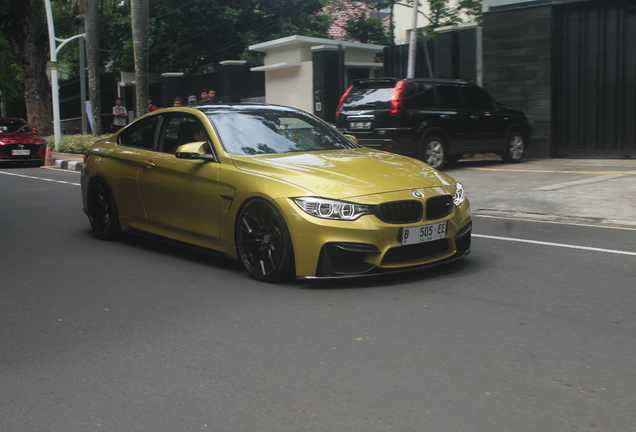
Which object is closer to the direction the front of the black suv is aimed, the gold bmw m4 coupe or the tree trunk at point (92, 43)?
the tree trunk

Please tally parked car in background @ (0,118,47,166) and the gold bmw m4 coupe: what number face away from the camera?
0

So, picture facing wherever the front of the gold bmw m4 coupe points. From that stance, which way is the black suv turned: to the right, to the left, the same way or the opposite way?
to the left

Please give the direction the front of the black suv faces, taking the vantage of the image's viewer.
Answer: facing away from the viewer and to the right of the viewer

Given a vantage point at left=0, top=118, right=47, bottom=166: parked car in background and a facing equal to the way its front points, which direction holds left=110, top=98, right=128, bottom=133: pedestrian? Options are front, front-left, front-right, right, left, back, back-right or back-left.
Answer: left

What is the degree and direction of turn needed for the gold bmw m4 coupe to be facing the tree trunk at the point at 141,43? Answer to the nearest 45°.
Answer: approximately 135° to its left

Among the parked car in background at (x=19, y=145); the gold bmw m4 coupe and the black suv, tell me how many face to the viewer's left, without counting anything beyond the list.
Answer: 0

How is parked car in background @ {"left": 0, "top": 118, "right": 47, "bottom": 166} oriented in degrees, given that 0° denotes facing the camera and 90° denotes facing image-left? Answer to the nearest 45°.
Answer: approximately 315°

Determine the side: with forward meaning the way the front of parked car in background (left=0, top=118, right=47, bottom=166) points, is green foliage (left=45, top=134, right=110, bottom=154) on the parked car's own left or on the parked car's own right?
on the parked car's own left

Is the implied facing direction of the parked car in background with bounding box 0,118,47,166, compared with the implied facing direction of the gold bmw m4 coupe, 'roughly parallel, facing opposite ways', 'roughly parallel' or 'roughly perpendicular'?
roughly parallel

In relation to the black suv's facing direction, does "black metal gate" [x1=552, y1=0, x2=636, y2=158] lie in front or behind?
in front

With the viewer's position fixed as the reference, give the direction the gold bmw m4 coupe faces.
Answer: facing the viewer and to the right of the viewer
